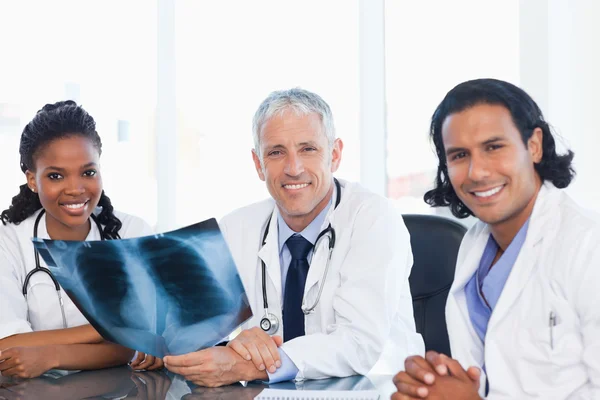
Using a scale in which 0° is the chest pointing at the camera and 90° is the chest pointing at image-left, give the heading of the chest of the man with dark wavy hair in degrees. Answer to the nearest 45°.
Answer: approximately 45°

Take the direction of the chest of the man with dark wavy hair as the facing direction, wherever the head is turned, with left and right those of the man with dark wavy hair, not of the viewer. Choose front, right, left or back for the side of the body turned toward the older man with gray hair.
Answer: right

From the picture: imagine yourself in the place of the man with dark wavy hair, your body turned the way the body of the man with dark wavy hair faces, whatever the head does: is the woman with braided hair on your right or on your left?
on your right
